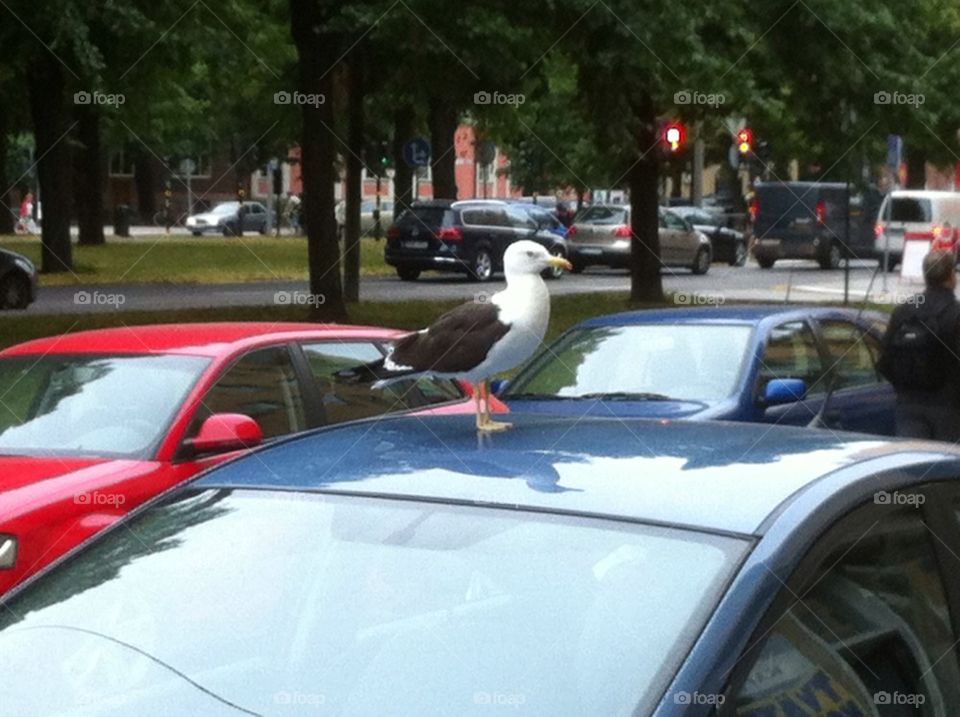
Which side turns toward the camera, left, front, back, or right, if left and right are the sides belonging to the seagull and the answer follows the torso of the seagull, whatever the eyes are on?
right

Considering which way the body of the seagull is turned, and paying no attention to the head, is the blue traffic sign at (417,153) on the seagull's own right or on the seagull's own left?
on the seagull's own left

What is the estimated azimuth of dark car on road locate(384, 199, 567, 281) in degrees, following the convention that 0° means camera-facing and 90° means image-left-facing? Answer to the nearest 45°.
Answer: approximately 225°

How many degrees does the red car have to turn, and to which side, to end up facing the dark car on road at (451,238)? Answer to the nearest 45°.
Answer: approximately 135° to its right

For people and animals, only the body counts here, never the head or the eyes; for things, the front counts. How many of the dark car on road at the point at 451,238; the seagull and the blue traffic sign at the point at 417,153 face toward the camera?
1

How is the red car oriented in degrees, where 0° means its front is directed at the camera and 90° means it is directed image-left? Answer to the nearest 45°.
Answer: approximately 45°

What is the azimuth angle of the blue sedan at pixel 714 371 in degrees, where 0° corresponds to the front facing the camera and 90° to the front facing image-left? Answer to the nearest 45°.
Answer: approximately 45°

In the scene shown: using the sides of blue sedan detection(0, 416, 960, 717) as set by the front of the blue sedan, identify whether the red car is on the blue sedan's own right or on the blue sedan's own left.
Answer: on the blue sedan's own right

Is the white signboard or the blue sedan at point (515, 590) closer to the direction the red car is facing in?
the blue sedan

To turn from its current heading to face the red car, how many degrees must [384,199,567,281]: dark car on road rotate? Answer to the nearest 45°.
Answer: approximately 135° to its right

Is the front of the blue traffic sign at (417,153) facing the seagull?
yes

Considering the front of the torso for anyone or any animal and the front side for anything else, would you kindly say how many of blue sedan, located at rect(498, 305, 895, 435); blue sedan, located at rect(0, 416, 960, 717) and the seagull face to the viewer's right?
1

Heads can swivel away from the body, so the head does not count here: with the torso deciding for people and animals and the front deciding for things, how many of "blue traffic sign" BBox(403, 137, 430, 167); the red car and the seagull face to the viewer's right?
1

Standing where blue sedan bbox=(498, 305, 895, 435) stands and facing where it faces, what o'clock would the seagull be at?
The seagull is roughly at 11 o'clock from the blue sedan.
